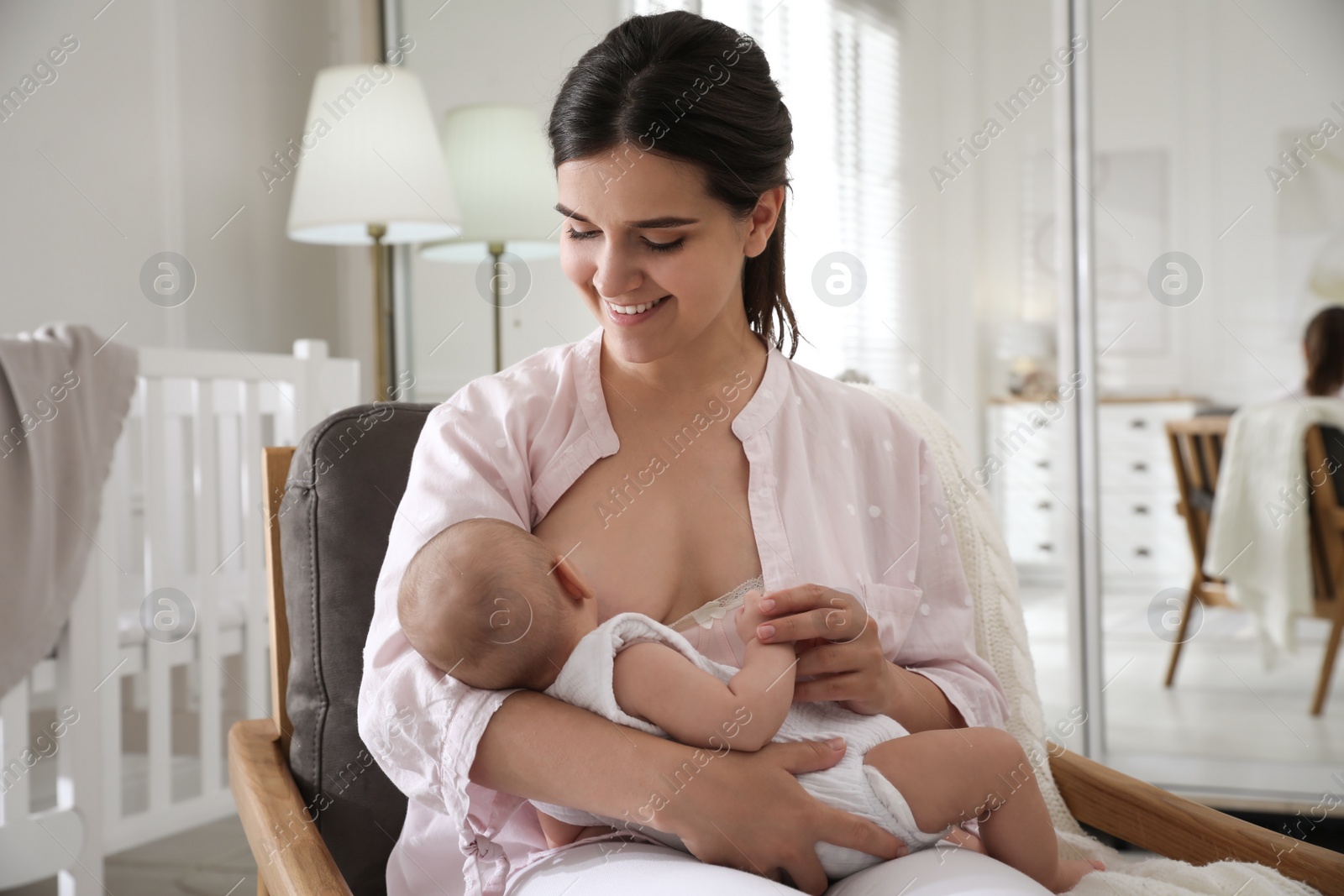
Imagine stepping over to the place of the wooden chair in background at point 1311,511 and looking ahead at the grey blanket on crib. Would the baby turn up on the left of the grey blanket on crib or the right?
left

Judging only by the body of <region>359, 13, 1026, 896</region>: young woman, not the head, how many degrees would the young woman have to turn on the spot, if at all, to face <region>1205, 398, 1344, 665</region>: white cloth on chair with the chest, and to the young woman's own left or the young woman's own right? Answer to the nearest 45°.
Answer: approximately 135° to the young woman's own left

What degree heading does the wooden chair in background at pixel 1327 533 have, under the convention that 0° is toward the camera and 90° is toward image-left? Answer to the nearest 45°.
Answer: approximately 225°

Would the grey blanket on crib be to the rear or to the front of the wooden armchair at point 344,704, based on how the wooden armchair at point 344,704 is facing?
to the rear

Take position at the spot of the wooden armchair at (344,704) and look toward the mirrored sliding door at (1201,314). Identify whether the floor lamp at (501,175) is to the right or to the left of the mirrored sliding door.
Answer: left
